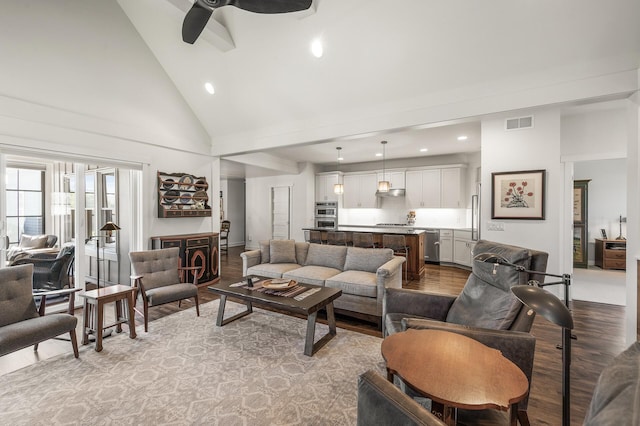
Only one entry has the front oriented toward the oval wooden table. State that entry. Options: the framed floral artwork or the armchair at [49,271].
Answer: the framed floral artwork

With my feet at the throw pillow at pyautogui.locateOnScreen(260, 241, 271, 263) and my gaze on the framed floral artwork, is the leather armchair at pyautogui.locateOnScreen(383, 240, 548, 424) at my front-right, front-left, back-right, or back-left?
front-right

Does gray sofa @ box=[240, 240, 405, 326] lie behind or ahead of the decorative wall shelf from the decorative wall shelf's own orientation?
ahead

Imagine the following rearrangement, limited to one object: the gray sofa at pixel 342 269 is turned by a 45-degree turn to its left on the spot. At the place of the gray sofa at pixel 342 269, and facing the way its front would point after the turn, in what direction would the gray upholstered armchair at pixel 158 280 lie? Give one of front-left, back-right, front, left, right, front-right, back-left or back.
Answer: right

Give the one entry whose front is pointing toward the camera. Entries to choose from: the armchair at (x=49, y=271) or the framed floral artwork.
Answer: the framed floral artwork

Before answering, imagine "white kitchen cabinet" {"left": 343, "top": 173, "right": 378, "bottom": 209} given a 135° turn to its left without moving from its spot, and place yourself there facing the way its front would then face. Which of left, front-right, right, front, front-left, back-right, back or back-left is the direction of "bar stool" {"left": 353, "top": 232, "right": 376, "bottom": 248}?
back-right

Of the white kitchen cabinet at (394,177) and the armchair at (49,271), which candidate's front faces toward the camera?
the white kitchen cabinet

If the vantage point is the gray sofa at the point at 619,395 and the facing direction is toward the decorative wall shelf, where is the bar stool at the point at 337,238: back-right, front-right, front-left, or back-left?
front-right

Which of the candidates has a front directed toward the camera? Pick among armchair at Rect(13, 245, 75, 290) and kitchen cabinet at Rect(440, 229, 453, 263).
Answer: the kitchen cabinet

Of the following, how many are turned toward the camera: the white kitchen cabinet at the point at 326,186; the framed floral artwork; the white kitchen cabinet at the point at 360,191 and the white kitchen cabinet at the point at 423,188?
4

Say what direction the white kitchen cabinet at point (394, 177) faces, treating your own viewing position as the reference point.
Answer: facing the viewer

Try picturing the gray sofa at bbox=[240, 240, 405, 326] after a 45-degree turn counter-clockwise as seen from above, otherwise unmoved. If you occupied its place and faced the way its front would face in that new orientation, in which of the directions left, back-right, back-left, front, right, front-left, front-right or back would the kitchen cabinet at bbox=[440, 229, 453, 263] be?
back-left

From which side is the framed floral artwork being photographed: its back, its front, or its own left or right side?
front

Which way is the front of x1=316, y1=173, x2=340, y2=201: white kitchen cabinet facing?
toward the camera

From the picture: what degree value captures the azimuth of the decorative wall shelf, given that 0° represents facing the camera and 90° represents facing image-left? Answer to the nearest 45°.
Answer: approximately 315°

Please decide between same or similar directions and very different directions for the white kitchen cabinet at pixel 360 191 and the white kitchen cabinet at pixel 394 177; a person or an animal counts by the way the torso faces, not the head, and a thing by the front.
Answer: same or similar directions

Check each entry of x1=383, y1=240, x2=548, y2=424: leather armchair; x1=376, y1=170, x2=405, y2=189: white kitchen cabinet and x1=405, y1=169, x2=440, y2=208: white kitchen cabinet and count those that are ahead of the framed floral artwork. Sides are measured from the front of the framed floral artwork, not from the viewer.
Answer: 1

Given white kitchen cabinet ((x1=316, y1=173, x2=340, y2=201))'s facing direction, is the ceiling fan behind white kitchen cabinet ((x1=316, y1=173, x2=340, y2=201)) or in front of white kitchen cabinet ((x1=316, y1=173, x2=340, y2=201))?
in front
